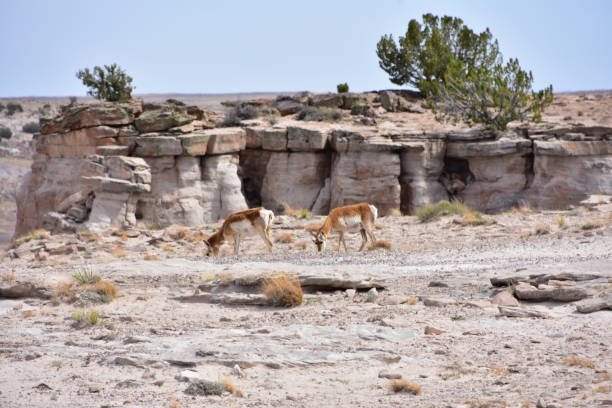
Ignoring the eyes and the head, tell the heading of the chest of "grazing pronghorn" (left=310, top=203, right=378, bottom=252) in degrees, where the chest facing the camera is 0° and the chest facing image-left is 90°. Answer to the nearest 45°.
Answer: approximately 90°

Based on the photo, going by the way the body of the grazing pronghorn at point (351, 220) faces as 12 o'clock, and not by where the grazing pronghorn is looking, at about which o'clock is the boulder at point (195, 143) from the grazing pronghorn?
The boulder is roughly at 2 o'clock from the grazing pronghorn.

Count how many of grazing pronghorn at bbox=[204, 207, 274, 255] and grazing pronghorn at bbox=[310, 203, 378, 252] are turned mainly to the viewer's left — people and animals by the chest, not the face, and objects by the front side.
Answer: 2

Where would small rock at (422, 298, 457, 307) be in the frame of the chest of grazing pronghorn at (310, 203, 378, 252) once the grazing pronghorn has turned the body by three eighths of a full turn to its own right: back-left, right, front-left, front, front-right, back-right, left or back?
back-right

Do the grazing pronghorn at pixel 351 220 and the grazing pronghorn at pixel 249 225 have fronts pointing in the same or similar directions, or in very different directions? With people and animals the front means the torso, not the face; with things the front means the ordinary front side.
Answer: same or similar directions

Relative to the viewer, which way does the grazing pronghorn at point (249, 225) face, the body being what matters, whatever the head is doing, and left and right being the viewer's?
facing to the left of the viewer

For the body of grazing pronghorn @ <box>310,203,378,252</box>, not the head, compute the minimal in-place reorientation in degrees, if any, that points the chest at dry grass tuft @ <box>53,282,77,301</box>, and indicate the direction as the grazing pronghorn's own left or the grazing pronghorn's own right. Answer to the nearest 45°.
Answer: approximately 45° to the grazing pronghorn's own left

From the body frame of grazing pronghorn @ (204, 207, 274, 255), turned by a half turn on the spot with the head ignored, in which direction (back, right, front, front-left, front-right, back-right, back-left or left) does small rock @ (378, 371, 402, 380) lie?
right

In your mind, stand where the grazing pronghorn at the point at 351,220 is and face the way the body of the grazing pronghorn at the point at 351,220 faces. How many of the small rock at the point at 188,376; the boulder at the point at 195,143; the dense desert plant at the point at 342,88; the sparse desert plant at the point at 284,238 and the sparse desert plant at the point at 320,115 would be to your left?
1

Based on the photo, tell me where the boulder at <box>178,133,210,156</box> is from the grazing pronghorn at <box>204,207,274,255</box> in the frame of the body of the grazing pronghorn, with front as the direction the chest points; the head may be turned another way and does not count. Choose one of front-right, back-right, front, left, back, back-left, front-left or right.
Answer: right

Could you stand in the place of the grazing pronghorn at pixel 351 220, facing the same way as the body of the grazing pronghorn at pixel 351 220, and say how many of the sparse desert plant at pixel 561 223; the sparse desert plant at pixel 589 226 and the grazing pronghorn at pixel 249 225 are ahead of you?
1

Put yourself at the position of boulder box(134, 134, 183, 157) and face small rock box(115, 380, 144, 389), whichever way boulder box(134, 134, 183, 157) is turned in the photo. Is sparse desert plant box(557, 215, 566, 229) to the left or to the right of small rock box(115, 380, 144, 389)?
left

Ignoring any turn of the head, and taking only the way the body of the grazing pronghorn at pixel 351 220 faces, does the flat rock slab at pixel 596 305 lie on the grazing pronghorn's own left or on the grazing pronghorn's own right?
on the grazing pronghorn's own left

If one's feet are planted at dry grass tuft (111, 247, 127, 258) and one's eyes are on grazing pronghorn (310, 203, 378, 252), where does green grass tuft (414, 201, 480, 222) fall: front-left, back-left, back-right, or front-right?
front-left

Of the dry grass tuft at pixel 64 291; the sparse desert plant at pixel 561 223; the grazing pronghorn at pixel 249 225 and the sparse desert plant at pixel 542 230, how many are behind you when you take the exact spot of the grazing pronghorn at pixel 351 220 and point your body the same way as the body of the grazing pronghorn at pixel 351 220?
2

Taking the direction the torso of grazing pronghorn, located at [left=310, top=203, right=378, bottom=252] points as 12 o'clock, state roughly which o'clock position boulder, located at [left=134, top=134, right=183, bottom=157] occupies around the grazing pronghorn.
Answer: The boulder is roughly at 2 o'clock from the grazing pronghorn.
